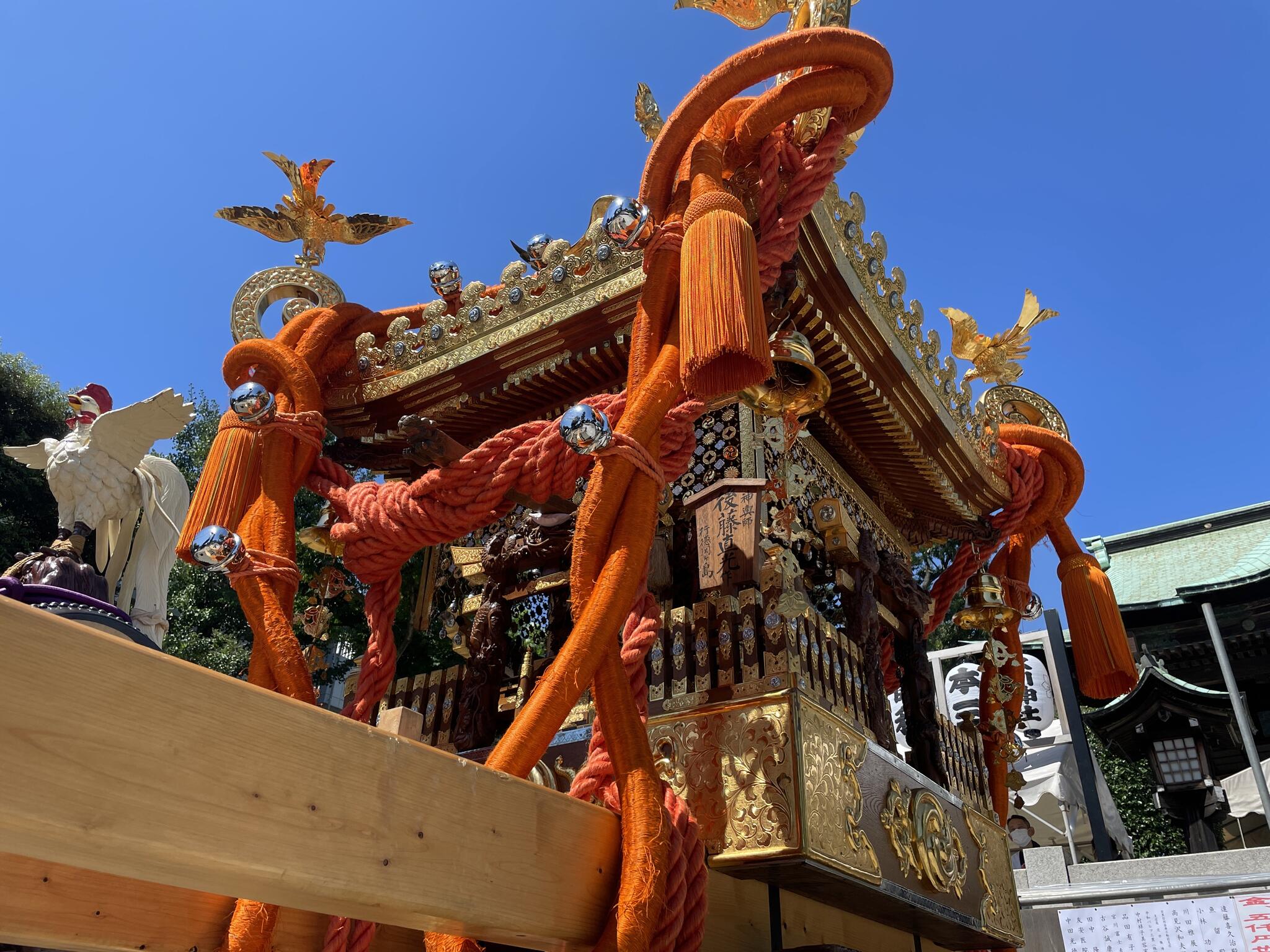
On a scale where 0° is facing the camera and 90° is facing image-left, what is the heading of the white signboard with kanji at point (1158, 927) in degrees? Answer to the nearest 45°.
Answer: approximately 0°

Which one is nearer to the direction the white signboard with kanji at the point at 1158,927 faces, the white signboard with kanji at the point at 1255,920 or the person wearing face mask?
the white signboard with kanji

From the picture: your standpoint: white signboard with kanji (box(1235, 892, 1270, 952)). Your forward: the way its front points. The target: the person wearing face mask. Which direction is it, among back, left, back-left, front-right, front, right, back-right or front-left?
back-right

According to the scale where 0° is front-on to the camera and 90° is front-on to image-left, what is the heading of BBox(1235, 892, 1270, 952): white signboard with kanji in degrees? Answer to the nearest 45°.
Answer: approximately 0°

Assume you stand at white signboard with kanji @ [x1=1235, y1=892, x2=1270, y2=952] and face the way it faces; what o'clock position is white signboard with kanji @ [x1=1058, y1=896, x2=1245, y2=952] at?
white signboard with kanji @ [x1=1058, y1=896, x2=1245, y2=952] is roughly at 3 o'clock from white signboard with kanji @ [x1=1235, y1=892, x2=1270, y2=952].

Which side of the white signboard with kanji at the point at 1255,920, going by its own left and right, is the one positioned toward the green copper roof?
back

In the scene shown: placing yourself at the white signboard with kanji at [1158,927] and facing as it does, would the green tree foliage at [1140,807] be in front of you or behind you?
behind

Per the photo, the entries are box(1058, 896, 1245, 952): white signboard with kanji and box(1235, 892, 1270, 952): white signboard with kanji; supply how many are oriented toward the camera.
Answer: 2

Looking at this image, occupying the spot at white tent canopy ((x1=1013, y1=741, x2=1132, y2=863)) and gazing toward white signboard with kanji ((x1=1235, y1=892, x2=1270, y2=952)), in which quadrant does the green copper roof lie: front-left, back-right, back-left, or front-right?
back-left

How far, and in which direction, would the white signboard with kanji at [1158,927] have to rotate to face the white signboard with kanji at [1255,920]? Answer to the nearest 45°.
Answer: approximately 90° to its left
